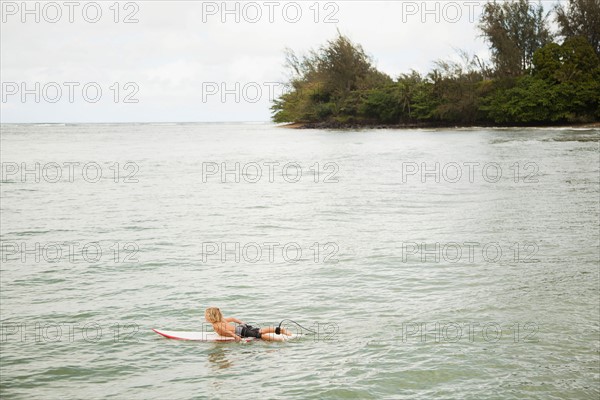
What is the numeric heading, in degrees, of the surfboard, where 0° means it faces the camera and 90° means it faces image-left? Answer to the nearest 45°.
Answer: approximately 90°
